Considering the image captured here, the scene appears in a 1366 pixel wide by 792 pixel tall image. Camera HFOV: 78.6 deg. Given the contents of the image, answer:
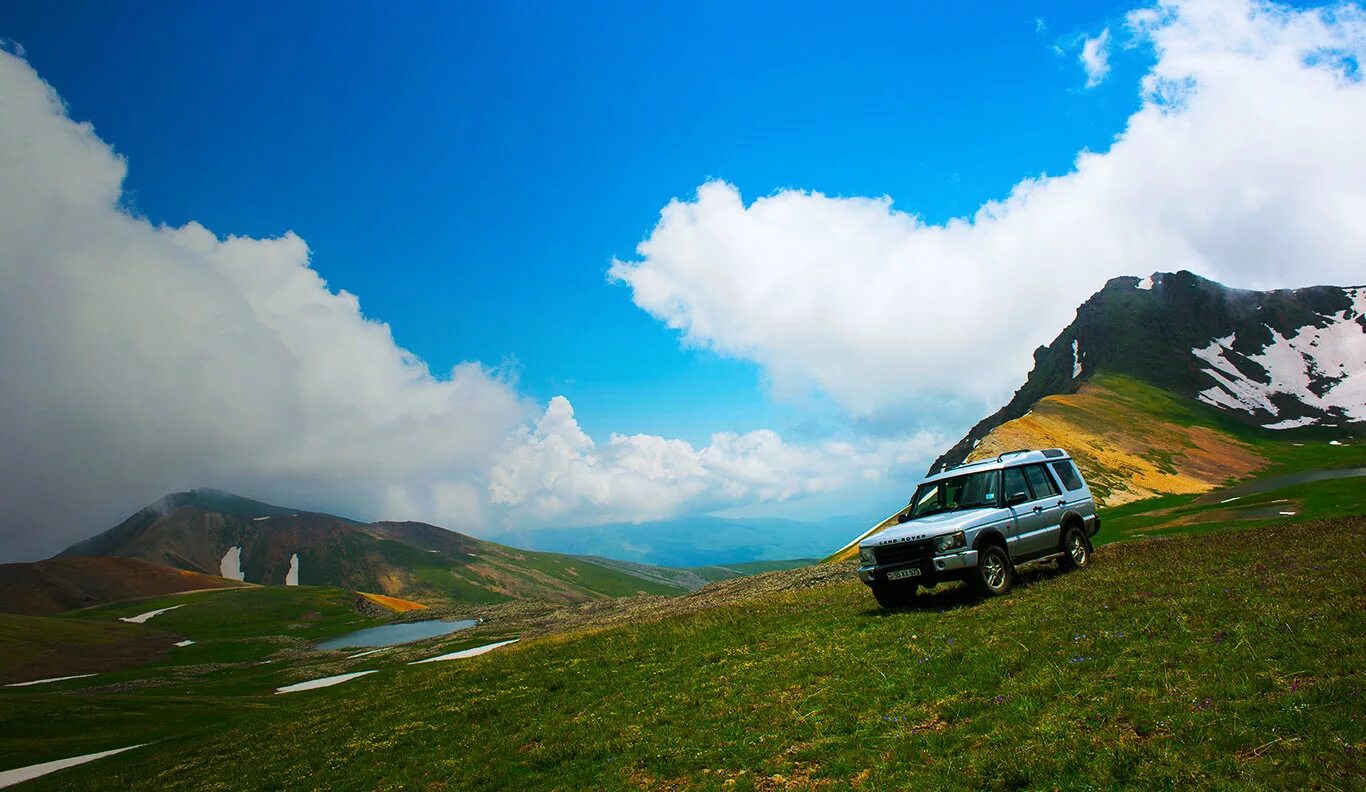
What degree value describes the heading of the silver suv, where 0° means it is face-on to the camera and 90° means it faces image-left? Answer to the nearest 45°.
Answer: approximately 45°
